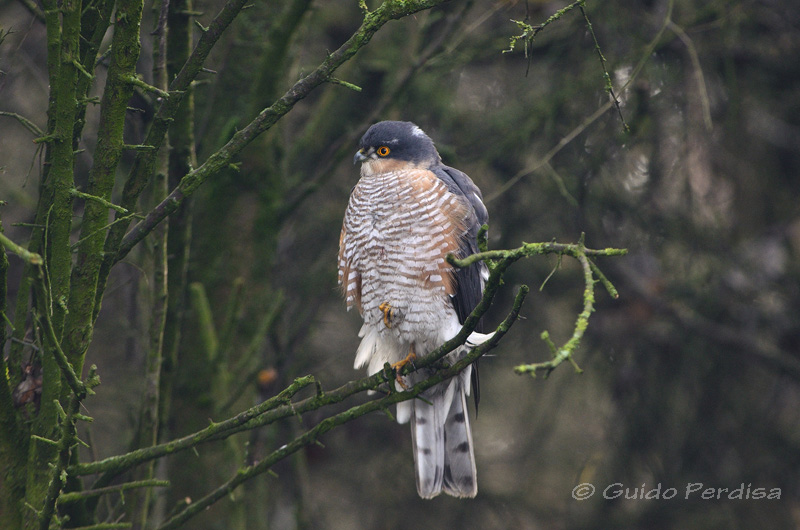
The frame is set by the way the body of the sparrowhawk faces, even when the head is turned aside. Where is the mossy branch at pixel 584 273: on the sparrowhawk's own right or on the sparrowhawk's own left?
on the sparrowhawk's own left

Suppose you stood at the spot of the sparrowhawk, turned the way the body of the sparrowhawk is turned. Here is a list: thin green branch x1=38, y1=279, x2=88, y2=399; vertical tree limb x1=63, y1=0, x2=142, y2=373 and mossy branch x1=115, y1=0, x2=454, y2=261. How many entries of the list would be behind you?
0

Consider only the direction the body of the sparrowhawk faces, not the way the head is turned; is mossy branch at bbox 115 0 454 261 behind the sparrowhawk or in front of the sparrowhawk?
in front

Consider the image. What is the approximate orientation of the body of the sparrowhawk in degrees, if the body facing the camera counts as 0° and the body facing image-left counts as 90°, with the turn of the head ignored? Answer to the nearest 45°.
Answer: approximately 45°

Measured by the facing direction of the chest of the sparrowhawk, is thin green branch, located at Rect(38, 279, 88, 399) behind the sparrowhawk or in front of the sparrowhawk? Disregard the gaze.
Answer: in front
